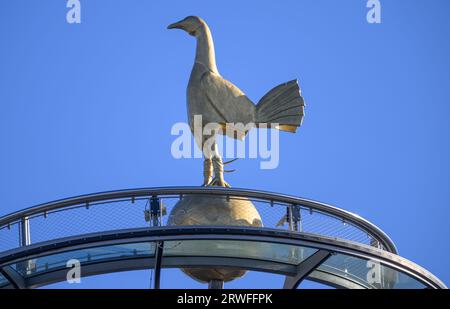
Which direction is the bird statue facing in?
to the viewer's left
